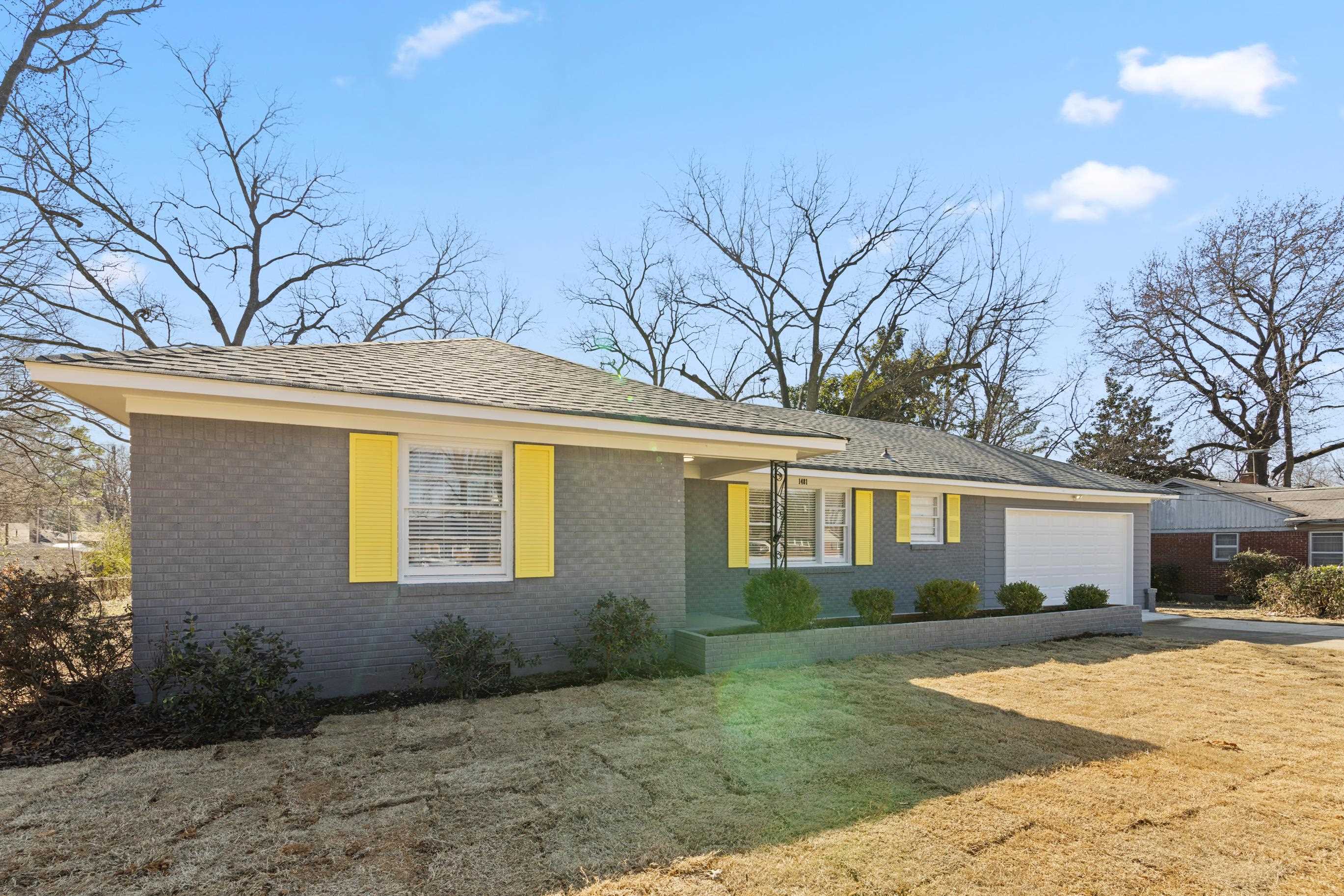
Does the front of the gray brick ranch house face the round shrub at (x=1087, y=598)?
no

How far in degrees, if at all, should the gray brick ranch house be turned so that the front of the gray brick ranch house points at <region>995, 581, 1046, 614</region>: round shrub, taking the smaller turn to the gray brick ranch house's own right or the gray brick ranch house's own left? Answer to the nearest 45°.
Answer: approximately 90° to the gray brick ranch house's own left

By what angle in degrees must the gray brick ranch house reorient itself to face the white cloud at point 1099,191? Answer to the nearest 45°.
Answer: approximately 90° to its left

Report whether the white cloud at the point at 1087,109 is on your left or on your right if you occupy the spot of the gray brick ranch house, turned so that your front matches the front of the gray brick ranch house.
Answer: on your left

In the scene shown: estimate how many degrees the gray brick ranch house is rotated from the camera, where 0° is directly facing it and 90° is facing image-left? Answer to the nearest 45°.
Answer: approximately 315°

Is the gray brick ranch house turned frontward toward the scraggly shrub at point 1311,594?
no

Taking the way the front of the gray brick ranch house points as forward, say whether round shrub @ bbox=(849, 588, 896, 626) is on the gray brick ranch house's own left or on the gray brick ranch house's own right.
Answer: on the gray brick ranch house's own left
